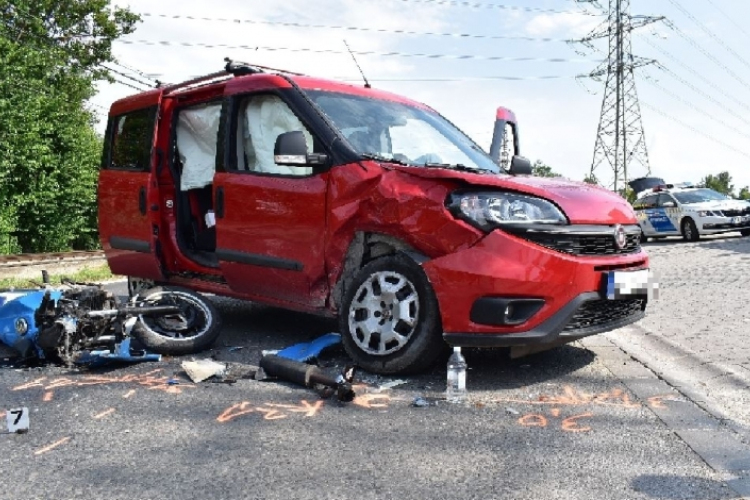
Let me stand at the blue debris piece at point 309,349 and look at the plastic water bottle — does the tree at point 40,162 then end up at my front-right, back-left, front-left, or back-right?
back-left

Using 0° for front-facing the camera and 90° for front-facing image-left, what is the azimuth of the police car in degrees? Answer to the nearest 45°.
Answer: approximately 315°

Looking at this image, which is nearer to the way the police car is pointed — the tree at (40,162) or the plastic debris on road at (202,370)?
the plastic debris on road

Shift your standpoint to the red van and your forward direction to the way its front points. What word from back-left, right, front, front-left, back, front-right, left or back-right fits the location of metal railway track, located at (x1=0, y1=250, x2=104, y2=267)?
back

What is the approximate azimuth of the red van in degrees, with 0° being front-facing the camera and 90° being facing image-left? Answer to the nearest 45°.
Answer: approximately 315°

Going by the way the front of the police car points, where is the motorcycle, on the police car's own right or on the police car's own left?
on the police car's own right

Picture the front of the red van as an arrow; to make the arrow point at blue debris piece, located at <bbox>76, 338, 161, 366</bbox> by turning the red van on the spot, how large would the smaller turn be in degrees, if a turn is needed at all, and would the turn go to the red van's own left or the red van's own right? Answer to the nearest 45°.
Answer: approximately 135° to the red van's own right
